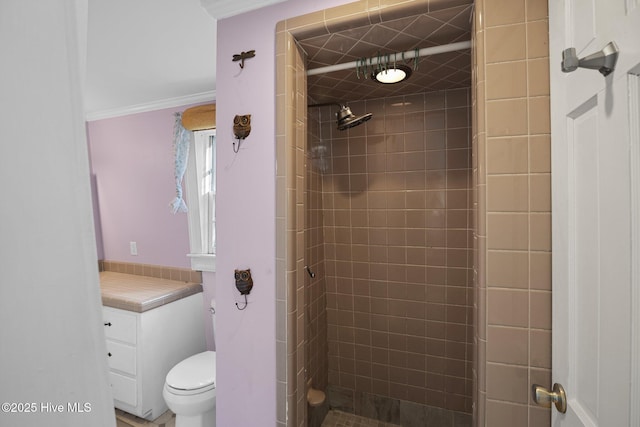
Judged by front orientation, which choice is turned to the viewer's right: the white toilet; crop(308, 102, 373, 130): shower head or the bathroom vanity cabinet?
the shower head

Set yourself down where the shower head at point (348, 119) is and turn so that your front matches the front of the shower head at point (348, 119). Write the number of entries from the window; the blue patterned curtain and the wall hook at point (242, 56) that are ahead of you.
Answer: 0

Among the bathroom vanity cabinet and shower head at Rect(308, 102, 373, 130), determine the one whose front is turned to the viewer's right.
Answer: the shower head

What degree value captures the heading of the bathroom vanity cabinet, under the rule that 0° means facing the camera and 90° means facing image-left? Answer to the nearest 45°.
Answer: approximately 45°

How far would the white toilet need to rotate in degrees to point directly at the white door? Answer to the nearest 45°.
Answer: approximately 90° to its left

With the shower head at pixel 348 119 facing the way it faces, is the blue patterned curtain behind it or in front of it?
behind

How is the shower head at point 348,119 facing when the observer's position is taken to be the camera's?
facing to the right of the viewer

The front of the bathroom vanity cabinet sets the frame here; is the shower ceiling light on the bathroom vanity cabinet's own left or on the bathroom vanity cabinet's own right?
on the bathroom vanity cabinet's own left

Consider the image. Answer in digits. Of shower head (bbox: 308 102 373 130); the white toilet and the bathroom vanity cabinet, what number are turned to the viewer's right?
1

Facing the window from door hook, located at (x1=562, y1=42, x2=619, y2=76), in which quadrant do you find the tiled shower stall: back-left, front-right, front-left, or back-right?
front-right

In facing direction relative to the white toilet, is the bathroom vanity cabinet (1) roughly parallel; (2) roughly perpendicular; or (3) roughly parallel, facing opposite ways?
roughly parallel

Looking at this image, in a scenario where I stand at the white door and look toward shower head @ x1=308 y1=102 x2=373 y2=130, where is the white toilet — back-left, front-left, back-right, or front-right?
front-left
